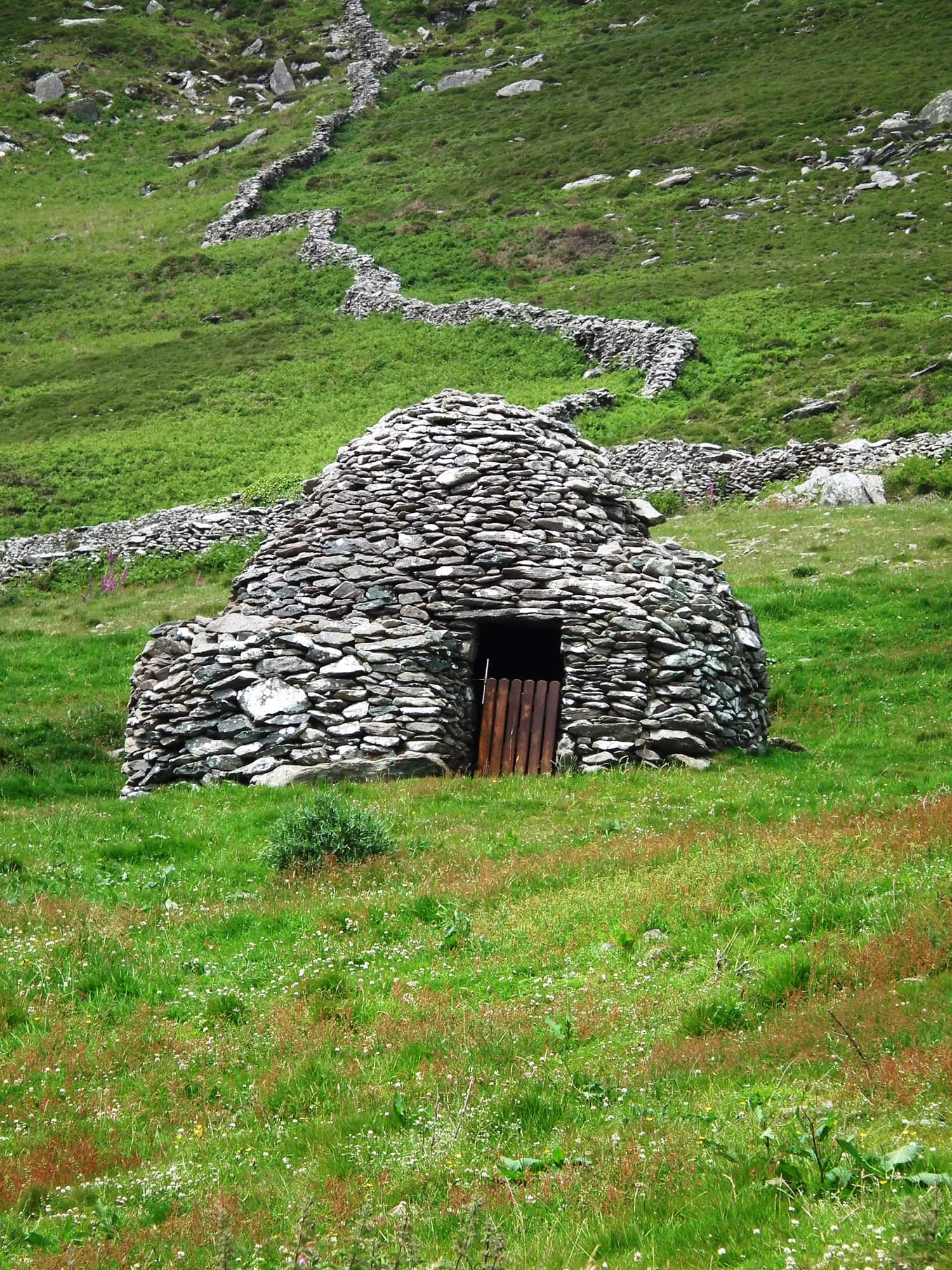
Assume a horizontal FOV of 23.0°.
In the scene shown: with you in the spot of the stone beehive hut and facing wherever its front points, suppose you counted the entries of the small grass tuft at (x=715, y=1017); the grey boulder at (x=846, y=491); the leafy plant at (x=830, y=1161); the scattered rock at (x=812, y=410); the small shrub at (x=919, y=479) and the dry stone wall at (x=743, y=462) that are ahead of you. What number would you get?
2

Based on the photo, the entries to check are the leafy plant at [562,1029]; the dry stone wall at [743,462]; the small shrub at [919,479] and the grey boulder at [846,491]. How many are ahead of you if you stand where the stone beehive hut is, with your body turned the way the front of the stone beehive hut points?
1

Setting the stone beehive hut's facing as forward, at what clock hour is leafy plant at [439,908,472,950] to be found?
The leafy plant is roughly at 12 o'clock from the stone beehive hut.

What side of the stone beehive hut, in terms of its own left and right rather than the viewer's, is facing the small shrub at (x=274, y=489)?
back

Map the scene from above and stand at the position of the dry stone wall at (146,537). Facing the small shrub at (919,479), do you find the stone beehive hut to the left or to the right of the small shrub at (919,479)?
right

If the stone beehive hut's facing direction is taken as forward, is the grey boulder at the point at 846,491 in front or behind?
behind

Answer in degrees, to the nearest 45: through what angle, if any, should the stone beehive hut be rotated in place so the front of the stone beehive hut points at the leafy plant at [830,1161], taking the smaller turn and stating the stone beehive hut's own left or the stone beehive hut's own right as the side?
0° — it already faces it

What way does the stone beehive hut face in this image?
toward the camera

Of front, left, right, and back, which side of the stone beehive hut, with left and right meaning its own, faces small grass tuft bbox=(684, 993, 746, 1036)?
front
